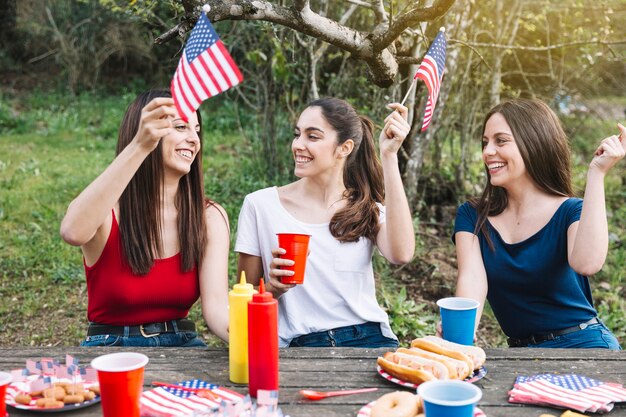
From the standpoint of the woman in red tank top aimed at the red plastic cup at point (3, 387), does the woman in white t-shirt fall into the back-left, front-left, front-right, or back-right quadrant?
back-left

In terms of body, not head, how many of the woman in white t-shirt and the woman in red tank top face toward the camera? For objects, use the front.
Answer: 2

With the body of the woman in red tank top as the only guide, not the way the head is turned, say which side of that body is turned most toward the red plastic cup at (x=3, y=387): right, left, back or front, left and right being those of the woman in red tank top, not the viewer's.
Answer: front

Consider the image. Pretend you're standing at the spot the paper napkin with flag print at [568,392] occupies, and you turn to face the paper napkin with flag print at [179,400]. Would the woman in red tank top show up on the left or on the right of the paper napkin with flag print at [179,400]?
right

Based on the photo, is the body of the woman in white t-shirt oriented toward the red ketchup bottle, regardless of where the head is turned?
yes

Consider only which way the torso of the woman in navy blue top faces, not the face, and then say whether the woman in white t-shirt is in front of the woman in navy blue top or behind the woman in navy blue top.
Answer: in front

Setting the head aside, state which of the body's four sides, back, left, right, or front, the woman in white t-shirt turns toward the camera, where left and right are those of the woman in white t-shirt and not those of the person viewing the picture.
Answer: front

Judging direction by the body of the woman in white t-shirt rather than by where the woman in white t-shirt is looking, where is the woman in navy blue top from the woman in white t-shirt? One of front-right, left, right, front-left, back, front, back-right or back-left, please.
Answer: left

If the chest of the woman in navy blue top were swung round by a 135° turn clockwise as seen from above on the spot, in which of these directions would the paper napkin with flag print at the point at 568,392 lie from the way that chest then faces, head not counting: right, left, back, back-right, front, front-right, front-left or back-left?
back

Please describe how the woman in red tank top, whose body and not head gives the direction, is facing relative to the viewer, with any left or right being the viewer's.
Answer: facing the viewer

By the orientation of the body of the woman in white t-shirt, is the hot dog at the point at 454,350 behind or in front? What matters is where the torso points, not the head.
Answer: in front
